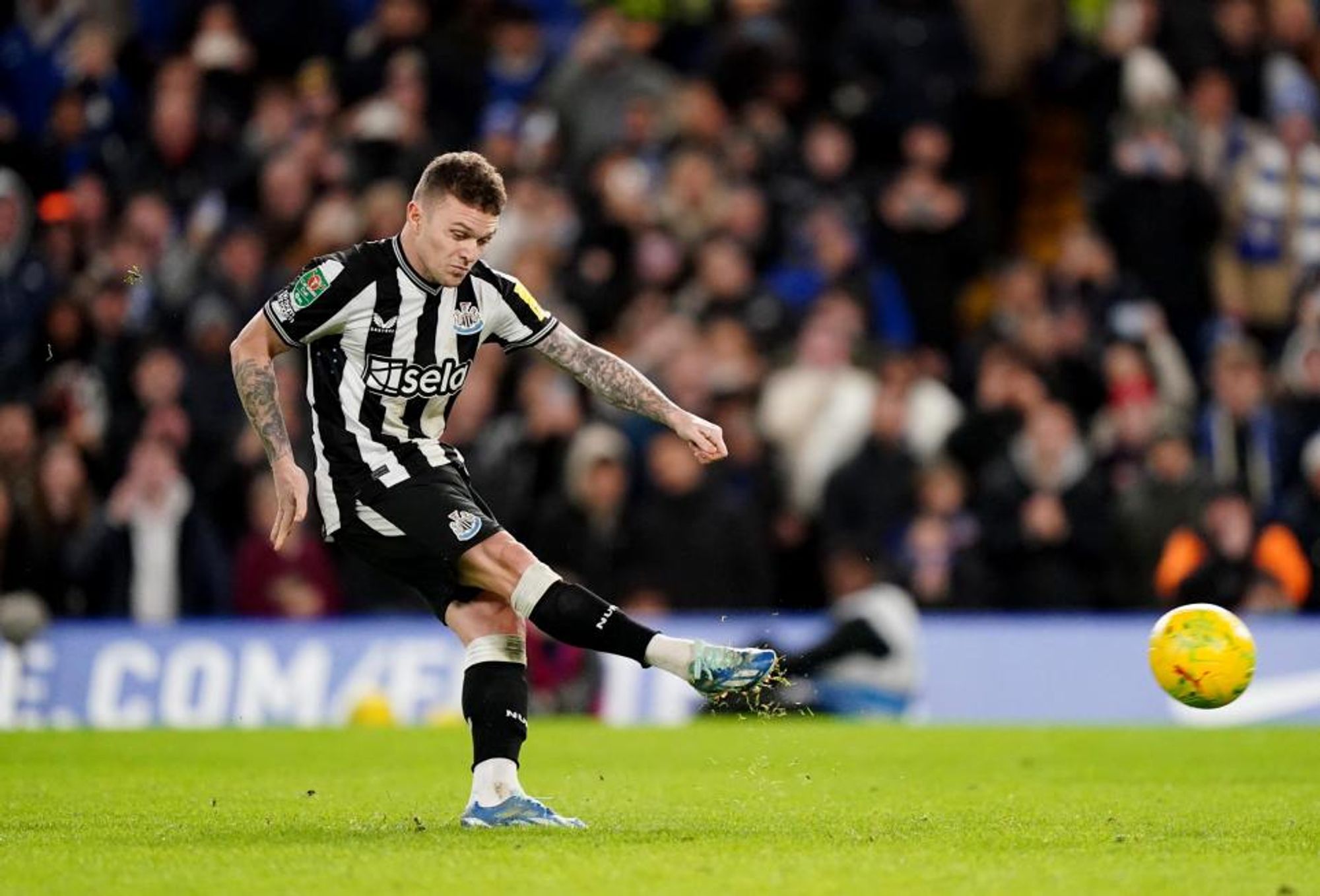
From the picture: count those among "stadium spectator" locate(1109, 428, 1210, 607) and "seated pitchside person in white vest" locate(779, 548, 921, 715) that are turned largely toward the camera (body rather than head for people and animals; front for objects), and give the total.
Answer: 1

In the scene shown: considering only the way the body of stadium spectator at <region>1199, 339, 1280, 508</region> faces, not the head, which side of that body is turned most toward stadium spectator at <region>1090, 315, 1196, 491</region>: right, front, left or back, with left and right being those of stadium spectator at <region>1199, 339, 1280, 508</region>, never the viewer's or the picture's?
right

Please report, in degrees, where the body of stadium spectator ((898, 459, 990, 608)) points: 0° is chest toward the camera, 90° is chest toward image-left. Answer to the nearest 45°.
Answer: approximately 0°

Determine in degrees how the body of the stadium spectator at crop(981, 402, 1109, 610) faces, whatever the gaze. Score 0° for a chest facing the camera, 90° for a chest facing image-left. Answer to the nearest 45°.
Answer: approximately 0°

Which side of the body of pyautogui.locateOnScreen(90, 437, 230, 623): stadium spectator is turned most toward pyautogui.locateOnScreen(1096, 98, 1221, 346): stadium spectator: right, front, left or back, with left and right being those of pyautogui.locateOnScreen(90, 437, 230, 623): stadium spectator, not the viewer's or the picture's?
left

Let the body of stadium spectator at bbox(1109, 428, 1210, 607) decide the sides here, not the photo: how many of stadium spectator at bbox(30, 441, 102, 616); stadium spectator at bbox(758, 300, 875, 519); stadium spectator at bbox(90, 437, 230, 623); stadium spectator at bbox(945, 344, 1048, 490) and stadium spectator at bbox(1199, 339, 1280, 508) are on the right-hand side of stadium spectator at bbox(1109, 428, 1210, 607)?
4

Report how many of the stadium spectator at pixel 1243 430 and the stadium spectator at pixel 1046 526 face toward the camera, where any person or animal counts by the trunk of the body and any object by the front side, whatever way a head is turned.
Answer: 2
